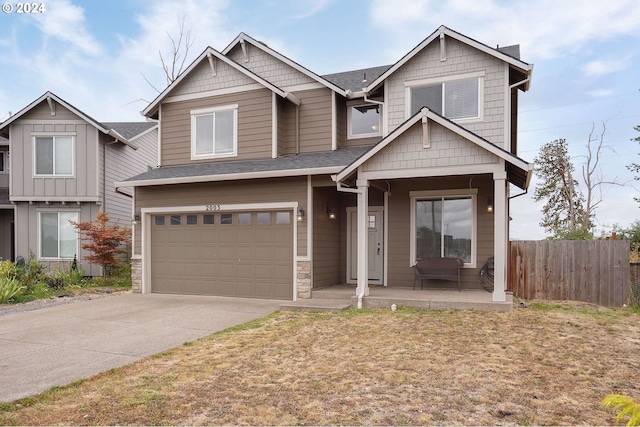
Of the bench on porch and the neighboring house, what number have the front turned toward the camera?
2

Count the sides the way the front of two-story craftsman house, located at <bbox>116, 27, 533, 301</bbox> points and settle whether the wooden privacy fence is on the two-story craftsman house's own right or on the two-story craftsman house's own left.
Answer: on the two-story craftsman house's own left

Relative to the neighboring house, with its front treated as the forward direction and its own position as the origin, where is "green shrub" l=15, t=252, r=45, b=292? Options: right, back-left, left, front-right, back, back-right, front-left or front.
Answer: front

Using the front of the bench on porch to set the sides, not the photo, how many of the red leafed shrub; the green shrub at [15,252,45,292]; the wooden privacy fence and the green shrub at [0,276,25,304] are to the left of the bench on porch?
1

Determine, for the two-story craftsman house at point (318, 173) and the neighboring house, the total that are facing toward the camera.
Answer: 2

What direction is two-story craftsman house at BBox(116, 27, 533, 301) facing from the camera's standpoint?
toward the camera

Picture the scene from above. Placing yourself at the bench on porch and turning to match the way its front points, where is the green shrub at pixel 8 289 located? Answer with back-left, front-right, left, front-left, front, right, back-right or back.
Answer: right

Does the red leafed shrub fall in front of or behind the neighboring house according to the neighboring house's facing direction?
in front

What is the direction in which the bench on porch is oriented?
toward the camera
